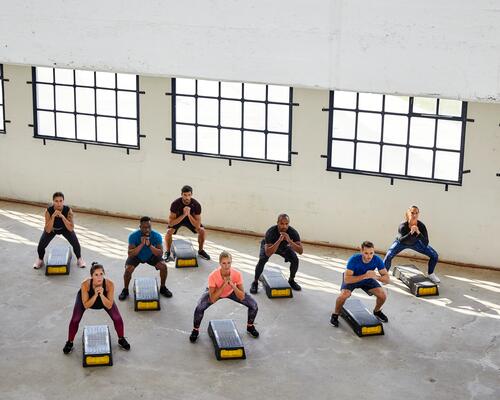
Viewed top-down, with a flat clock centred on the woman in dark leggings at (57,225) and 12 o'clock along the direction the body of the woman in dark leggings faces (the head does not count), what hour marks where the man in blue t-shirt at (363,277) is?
The man in blue t-shirt is roughly at 10 o'clock from the woman in dark leggings.

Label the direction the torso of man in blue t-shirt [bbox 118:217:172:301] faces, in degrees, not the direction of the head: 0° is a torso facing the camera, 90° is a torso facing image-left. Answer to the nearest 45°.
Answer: approximately 0°

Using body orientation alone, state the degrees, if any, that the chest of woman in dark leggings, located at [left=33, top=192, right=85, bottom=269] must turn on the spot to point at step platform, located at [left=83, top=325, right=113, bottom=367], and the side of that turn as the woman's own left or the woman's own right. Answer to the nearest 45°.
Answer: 0° — they already face it

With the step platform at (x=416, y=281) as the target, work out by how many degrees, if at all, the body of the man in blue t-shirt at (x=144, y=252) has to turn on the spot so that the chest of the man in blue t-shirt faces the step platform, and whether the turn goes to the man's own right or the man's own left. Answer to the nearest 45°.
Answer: approximately 90° to the man's own left
